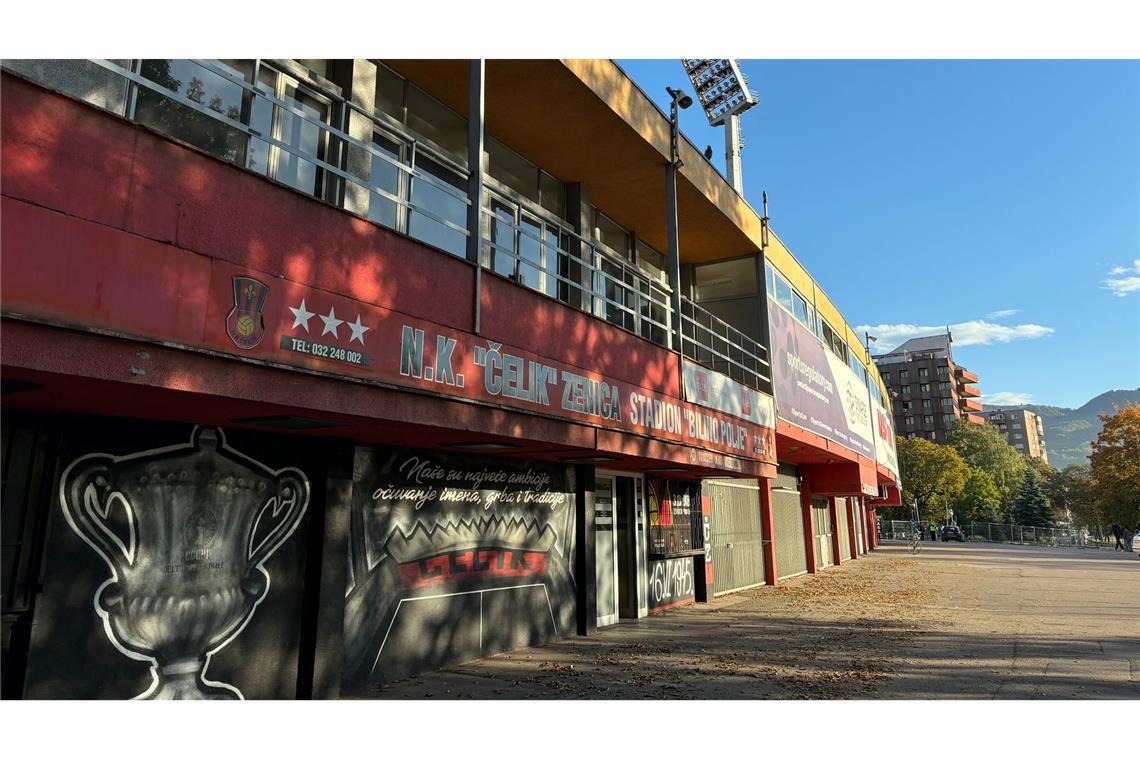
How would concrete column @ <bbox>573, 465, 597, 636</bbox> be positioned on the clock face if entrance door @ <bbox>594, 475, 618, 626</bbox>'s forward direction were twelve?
The concrete column is roughly at 2 o'clock from the entrance door.

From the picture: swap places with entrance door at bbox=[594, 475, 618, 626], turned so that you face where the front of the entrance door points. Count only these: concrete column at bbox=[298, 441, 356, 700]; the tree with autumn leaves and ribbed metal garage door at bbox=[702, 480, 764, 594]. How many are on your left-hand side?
2

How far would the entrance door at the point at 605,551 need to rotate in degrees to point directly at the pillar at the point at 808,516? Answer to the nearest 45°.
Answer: approximately 90° to its left

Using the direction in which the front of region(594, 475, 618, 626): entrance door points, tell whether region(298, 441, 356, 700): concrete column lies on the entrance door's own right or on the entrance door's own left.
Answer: on the entrance door's own right

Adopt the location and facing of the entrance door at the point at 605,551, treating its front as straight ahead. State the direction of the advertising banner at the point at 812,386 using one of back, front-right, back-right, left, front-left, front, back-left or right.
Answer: left

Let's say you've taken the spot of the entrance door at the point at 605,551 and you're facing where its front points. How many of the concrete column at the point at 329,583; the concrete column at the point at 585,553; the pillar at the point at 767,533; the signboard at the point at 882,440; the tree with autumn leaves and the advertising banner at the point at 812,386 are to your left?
4

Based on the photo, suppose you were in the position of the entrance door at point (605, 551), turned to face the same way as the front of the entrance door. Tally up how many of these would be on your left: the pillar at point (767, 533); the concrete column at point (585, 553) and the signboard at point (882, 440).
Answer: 2

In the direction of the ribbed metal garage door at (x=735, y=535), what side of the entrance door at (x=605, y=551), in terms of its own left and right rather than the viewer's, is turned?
left

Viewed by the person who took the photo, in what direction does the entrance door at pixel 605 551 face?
facing the viewer and to the right of the viewer

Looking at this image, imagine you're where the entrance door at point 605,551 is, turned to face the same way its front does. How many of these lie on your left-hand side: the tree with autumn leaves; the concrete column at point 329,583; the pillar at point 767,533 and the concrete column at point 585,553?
2
